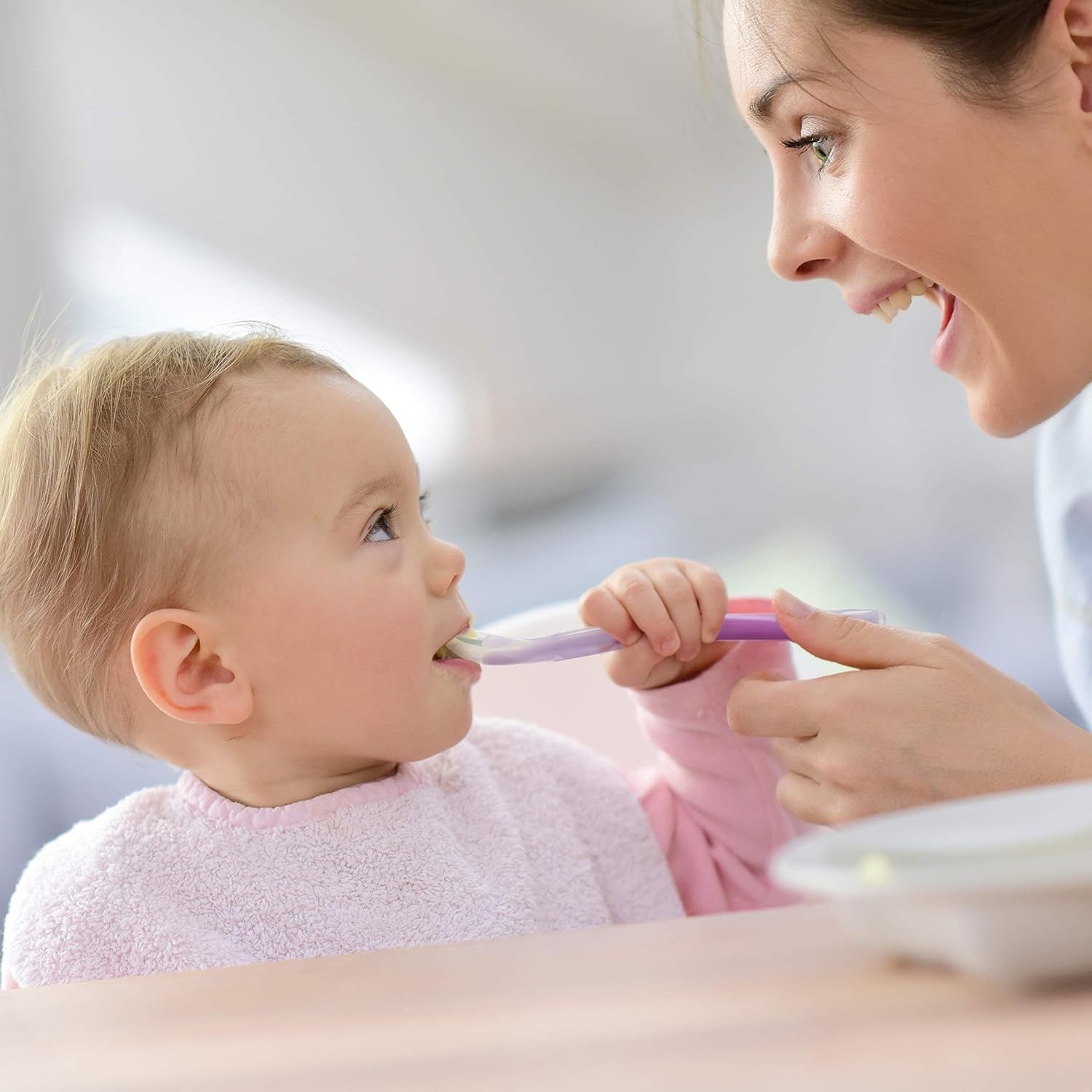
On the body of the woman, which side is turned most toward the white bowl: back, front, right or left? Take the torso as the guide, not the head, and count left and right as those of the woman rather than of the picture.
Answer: left

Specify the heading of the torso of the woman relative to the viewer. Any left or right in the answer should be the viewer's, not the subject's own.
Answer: facing to the left of the viewer

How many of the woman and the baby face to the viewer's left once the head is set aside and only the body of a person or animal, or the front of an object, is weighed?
1

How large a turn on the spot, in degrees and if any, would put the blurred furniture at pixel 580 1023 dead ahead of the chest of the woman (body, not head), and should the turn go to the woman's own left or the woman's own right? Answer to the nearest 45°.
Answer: approximately 90° to the woman's own left

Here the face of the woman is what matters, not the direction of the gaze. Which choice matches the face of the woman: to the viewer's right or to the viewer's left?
to the viewer's left

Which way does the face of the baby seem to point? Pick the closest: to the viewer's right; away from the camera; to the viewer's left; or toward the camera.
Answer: to the viewer's right

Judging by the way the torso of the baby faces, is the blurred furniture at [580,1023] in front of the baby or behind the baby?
in front

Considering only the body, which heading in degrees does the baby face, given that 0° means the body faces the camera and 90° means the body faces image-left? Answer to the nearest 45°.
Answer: approximately 315°
